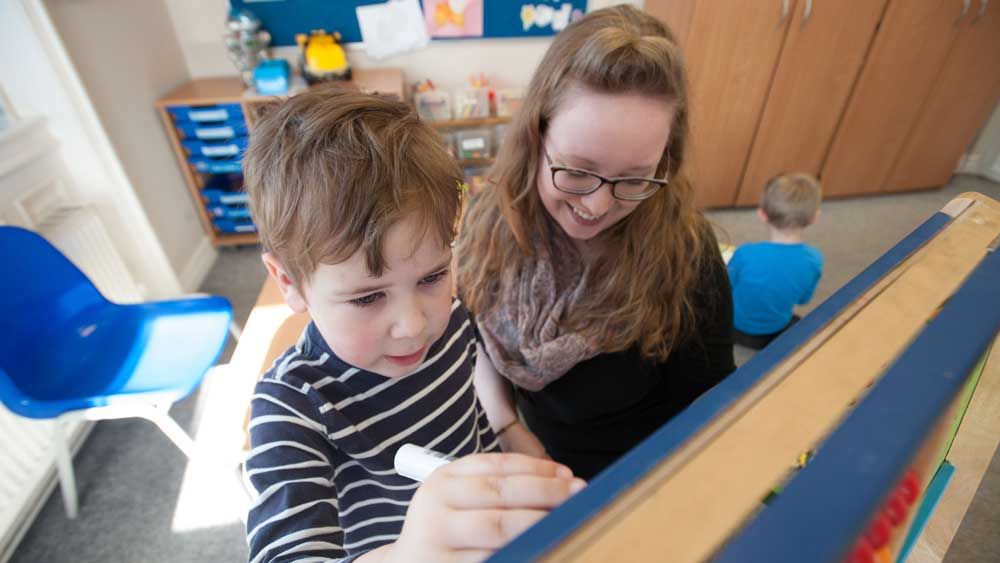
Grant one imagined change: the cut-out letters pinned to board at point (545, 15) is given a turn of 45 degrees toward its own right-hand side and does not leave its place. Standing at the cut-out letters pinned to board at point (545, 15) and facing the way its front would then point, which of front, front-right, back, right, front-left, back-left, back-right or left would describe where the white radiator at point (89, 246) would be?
front

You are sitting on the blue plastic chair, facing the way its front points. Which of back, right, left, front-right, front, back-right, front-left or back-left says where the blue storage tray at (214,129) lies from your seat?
front-left

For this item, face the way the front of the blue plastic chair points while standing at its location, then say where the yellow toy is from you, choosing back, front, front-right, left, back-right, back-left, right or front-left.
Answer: front-left

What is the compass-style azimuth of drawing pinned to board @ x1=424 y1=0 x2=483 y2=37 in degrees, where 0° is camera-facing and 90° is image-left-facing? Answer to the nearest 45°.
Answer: approximately 0°

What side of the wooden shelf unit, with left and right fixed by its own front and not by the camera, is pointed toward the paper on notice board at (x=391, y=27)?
left

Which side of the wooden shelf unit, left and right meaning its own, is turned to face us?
front

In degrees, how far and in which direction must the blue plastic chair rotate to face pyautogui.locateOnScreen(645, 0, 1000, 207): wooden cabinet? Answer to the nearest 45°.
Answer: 0° — it already faces it

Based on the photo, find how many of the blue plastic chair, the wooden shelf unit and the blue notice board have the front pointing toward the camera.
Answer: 2

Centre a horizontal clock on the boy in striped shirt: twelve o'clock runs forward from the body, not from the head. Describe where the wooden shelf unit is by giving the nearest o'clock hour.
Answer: The wooden shelf unit is roughly at 7 o'clock from the boy in striped shirt.

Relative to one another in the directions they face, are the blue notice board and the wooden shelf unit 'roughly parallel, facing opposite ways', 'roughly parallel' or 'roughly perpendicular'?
roughly parallel

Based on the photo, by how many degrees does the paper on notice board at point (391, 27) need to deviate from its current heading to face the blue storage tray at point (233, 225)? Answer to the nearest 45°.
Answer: approximately 45° to its right

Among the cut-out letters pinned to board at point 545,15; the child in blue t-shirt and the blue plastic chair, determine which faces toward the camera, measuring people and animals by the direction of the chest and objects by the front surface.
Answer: the cut-out letters pinned to board

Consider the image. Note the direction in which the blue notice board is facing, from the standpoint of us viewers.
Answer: facing the viewer

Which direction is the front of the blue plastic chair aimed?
to the viewer's right

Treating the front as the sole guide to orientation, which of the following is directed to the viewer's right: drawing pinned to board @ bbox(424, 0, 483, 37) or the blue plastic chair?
the blue plastic chair

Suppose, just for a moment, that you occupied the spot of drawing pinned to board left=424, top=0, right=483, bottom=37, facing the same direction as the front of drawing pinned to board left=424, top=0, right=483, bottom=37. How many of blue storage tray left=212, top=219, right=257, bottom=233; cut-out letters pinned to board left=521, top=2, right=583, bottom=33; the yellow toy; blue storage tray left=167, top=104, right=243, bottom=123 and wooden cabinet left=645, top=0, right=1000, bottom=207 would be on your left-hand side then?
2

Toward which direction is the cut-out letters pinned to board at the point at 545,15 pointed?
toward the camera
